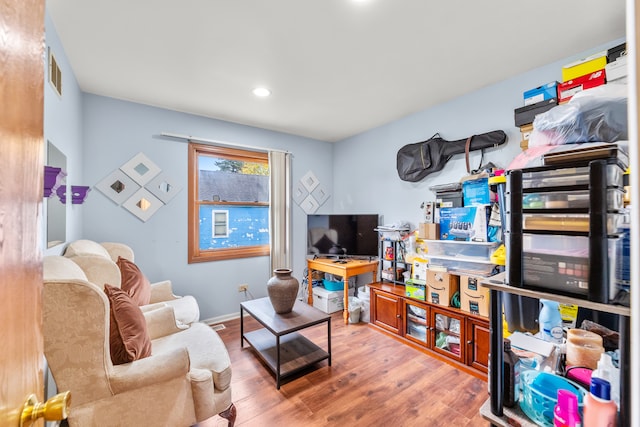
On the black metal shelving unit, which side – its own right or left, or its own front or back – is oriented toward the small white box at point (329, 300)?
right

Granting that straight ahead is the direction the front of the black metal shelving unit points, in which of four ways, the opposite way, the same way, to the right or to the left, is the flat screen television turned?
to the left

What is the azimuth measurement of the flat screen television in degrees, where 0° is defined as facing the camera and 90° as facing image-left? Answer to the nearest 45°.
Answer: approximately 0°

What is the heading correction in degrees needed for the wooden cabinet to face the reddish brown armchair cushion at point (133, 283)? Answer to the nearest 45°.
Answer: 0° — it already faces it

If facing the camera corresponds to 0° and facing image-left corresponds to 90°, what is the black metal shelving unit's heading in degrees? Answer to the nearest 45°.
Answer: approximately 45°

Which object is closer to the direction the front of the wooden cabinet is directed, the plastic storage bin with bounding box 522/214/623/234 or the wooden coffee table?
the wooden coffee table

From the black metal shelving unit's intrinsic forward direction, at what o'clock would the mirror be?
The mirror is roughly at 1 o'clock from the black metal shelving unit.

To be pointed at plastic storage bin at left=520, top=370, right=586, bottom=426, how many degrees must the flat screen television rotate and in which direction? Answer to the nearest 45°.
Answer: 0° — it already faces it
